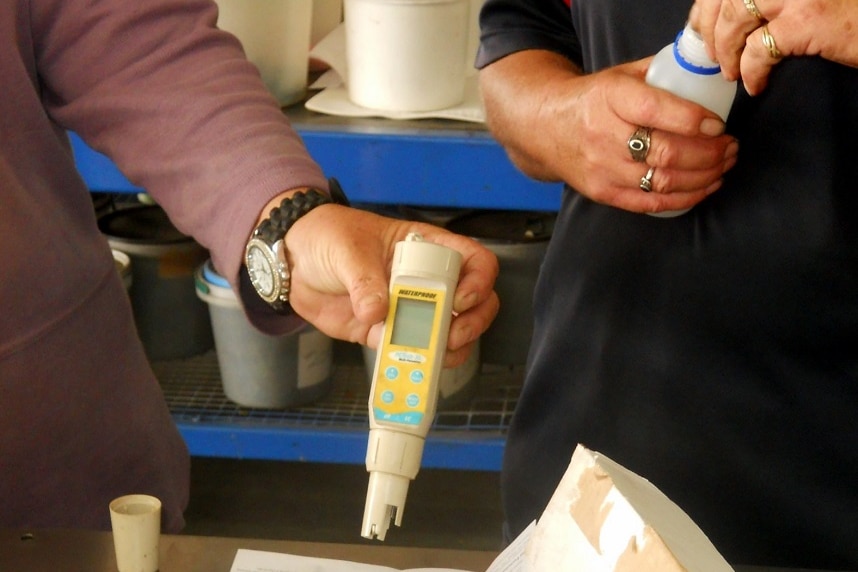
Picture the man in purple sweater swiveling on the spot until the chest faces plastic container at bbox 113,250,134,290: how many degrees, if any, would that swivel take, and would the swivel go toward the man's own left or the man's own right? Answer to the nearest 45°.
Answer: approximately 135° to the man's own left

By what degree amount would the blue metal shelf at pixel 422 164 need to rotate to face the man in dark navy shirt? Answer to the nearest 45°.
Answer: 0° — it already faces them

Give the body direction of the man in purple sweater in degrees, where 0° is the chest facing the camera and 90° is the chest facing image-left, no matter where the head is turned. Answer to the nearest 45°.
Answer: approximately 315°

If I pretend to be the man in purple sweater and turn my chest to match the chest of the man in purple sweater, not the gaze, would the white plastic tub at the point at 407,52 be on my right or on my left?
on my left

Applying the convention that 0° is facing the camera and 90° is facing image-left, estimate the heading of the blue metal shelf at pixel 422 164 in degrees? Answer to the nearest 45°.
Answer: approximately 0°
